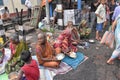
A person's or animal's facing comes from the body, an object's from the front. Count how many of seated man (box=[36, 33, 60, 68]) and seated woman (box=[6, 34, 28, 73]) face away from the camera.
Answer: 0

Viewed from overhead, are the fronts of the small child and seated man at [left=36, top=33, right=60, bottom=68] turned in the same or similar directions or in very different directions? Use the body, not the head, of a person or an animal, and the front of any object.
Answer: very different directions

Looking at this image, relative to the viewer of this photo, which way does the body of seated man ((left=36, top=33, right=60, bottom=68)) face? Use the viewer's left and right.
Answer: facing the viewer and to the right of the viewer

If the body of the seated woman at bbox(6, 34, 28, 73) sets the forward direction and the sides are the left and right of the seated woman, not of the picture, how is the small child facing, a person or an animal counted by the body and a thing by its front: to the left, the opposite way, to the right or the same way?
to the right

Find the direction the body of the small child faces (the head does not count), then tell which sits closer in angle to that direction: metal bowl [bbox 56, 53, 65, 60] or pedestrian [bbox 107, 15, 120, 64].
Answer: the metal bowl

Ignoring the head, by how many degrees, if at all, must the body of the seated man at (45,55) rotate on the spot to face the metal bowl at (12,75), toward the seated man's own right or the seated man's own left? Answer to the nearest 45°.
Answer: approximately 90° to the seated man's own right
